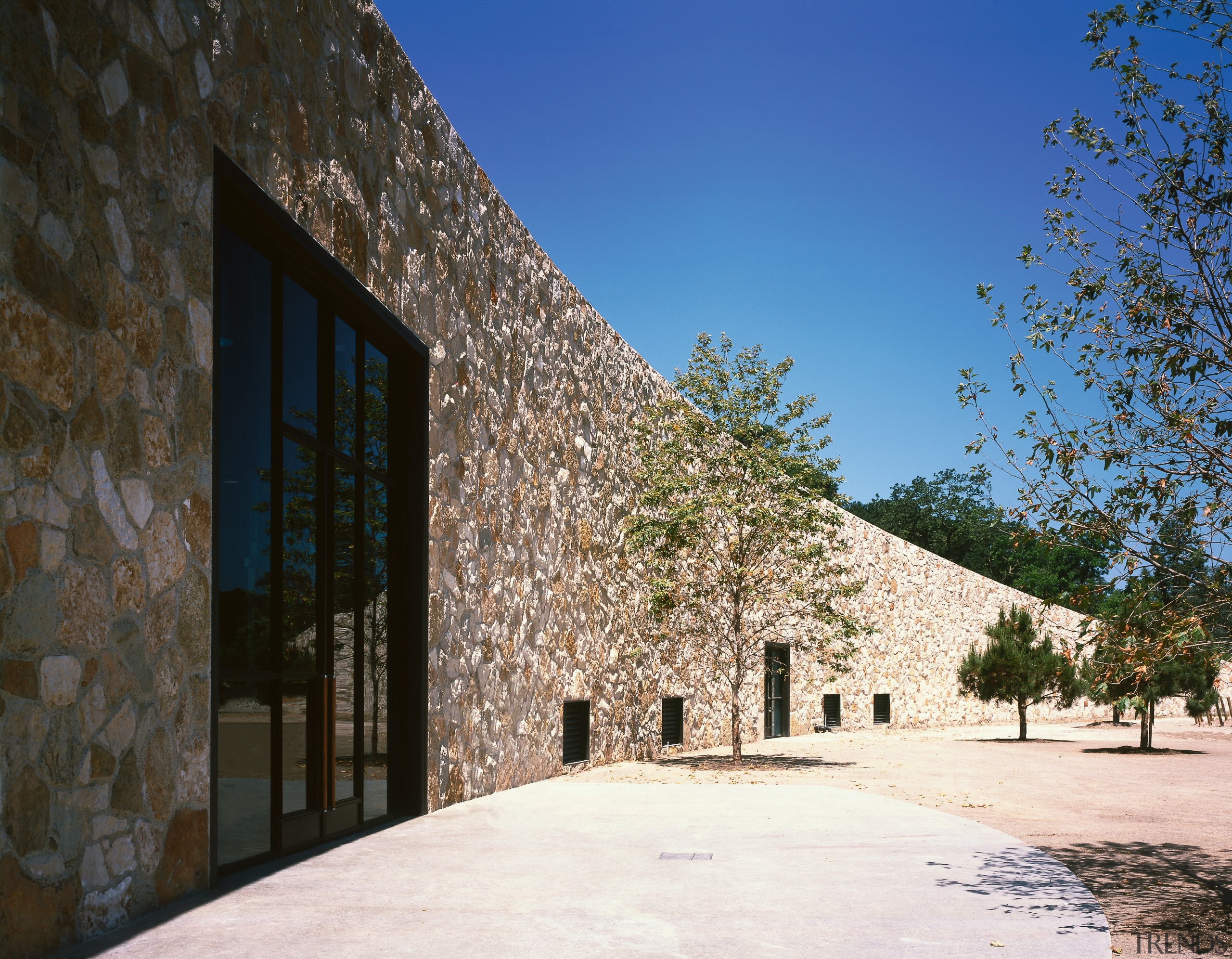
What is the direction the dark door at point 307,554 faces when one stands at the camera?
facing the viewer and to the right of the viewer

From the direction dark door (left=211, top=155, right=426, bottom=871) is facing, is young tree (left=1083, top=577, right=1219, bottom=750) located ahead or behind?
ahead

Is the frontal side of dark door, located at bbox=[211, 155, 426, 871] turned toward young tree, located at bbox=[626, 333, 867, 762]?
no

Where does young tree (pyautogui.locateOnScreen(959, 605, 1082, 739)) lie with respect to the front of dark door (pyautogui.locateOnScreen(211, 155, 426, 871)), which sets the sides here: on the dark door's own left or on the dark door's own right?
on the dark door's own left
